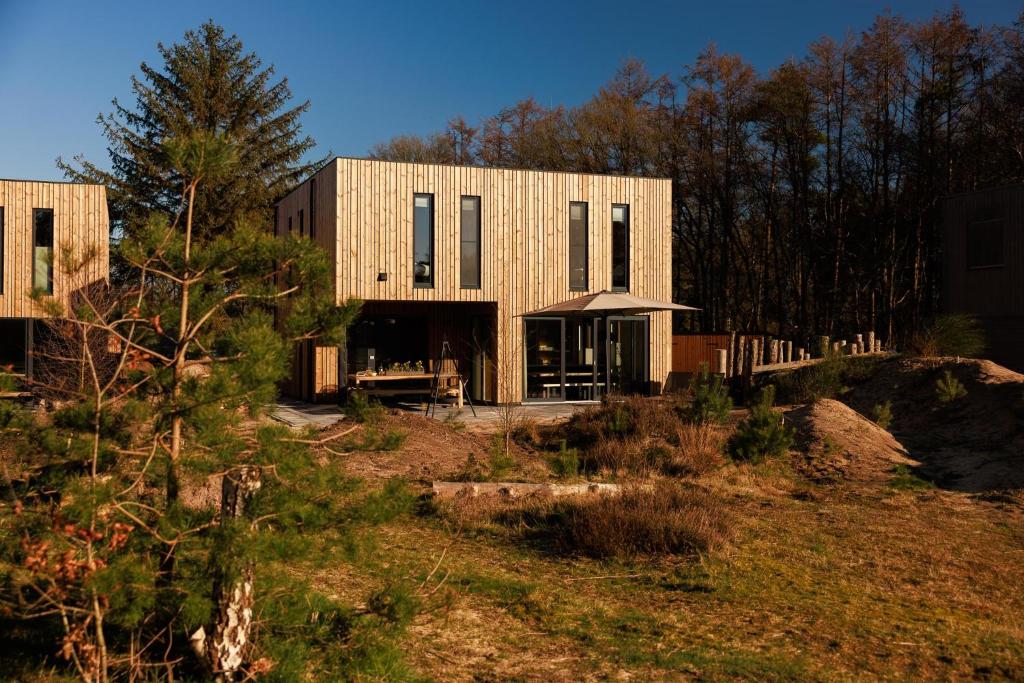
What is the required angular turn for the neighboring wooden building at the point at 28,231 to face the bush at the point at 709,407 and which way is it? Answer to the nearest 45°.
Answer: approximately 45° to its left

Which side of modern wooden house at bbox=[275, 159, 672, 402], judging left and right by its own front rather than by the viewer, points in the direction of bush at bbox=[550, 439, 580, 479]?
front

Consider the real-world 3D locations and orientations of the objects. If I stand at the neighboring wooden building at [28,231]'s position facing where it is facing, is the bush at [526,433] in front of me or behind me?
in front

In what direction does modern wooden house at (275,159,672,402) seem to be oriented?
toward the camera

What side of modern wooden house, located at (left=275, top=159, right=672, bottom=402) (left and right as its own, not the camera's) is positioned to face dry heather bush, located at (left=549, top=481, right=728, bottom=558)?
front

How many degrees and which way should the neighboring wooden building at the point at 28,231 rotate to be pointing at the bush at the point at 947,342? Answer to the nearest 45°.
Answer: approximately 45° to its left

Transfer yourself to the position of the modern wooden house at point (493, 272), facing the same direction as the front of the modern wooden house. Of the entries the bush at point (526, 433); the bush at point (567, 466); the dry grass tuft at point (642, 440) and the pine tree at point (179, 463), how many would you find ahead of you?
4

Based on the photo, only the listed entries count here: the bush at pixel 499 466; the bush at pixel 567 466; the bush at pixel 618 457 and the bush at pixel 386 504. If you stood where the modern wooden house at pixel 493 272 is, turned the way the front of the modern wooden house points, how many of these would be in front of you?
4

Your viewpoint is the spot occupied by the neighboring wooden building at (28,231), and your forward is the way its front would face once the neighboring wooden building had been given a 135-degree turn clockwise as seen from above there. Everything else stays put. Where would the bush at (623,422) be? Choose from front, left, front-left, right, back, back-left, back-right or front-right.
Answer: back

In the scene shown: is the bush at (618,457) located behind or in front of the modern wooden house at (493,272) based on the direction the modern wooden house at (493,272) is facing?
in front

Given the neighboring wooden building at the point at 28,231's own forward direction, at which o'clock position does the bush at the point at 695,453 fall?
The bush is roughly at 11 o'clock from the neighboring wooden building.

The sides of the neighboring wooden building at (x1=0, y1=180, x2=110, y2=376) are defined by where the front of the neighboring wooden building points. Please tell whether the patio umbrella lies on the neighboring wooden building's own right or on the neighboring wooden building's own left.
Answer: on the neighboring wooden building's own left

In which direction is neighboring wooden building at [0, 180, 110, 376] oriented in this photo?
toward the camera

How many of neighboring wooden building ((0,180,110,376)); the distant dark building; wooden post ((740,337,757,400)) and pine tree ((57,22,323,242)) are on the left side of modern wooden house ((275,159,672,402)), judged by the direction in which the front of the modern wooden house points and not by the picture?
2

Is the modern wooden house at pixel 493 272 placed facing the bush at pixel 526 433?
yes

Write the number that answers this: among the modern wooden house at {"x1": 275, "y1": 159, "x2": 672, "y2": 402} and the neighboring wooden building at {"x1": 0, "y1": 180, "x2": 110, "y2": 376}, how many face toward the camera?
2
